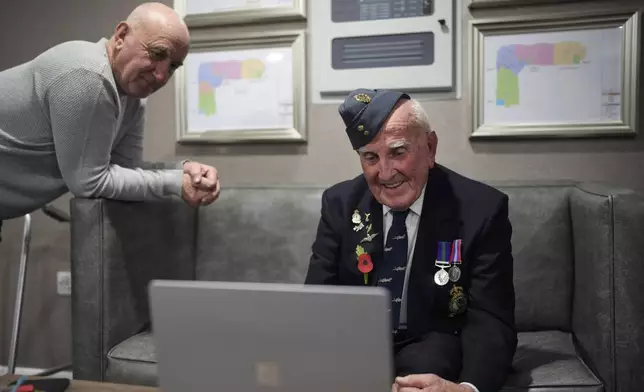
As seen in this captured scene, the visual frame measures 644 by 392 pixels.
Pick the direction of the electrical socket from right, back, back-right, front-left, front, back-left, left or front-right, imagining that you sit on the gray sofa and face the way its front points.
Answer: back-right

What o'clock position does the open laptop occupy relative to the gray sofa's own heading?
The open laptop is roughly at 12 o'clock from the gray sofa.

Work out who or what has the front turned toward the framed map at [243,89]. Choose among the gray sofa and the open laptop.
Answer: the open laptop

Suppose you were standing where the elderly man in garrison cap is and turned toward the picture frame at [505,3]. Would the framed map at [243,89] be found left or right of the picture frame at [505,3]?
left

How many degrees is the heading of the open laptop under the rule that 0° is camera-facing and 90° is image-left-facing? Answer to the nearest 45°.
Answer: approximately 180°

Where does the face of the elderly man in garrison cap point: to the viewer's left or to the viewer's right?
to the viewer's left

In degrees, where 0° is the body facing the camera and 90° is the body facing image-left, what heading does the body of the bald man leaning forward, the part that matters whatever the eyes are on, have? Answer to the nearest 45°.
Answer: approximately 270°

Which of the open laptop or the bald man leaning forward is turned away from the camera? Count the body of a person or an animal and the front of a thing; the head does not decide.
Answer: the open laptop

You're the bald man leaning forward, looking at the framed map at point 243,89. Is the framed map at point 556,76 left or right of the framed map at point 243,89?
right

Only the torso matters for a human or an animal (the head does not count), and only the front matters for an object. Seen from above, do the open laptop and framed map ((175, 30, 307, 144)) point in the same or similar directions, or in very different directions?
very different directions
